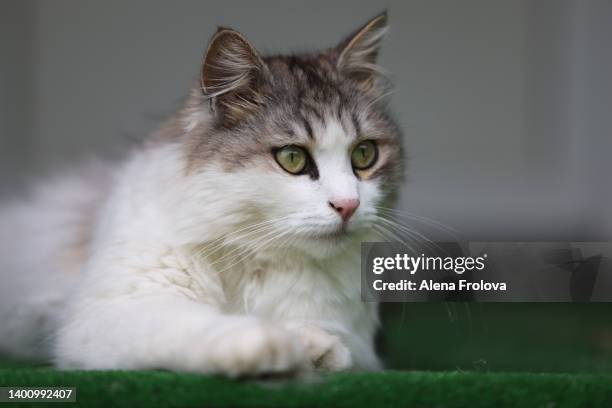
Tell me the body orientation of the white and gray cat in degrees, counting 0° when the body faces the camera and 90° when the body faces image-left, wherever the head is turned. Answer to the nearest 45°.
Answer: approximately 315°
